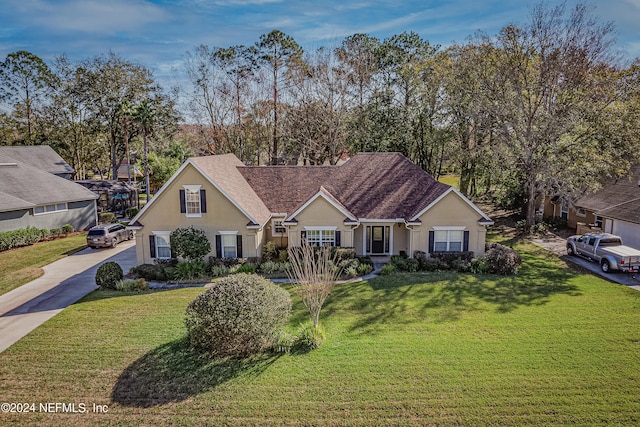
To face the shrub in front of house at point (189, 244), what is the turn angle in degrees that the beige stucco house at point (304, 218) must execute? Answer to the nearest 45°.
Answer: approximately 90° to its right

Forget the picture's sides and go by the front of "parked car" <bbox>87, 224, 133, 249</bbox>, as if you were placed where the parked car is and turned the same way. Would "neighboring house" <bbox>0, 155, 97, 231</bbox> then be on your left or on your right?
on your left

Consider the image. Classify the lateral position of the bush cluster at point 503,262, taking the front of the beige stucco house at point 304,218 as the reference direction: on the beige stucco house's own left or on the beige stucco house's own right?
on the beige stucco house's own left

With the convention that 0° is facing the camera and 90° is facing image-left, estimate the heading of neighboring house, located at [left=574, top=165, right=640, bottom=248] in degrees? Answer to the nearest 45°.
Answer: approximately 45°

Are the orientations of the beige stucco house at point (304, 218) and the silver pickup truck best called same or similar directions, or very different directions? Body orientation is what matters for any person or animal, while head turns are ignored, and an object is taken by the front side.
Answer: very different directions

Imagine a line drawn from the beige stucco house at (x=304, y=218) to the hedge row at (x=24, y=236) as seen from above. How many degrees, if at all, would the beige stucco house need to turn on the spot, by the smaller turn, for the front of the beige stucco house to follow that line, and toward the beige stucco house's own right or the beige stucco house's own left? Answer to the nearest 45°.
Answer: approximately 90° to the beige stucco house's own right
